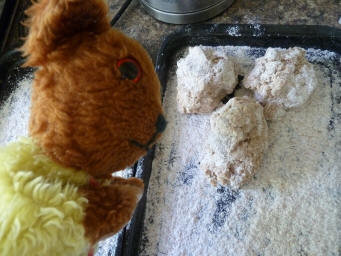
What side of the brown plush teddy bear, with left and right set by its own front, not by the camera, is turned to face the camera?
right
